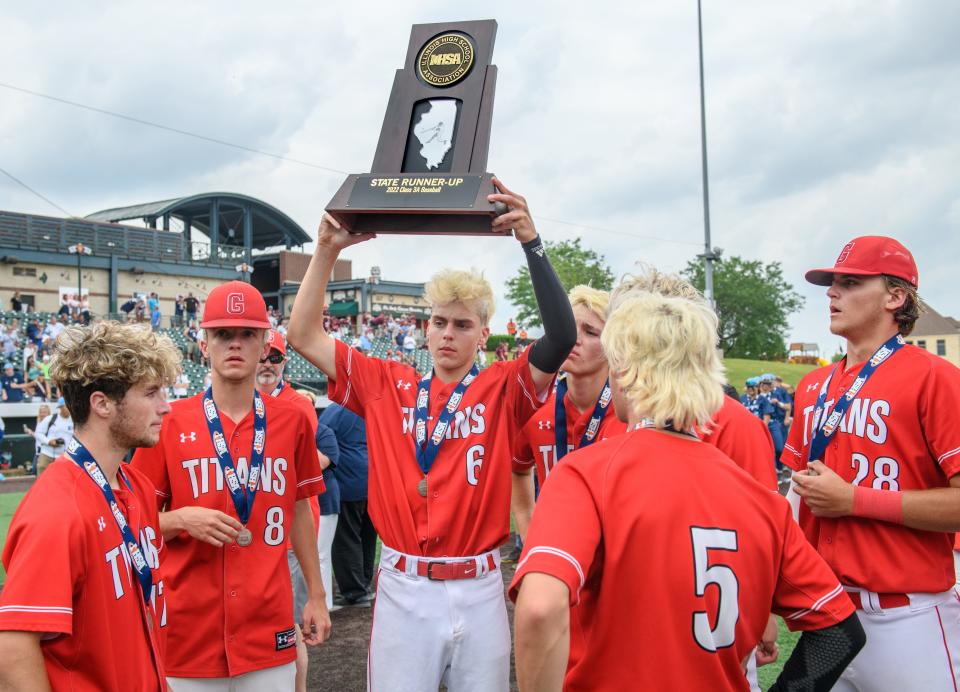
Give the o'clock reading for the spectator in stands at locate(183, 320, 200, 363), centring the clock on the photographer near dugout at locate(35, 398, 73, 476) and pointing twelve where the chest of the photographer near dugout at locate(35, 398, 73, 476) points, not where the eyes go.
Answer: the spectator in stands at locate(183, 320, 200, 363) is roughly at 8 o'clock from the photographer near dugout at locate(35, 398, 73, 476).

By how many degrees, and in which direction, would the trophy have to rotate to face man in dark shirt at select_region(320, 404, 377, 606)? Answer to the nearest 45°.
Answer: approximately 180°

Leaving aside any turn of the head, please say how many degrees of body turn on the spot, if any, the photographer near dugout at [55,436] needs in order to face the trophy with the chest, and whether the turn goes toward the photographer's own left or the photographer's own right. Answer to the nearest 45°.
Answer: approximately 45° to the photographer's own right

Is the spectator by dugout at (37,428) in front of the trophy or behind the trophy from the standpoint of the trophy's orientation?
behind

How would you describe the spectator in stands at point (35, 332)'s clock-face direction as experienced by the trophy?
The spectator in stands is roughly at 5 o'clock from the trophy.

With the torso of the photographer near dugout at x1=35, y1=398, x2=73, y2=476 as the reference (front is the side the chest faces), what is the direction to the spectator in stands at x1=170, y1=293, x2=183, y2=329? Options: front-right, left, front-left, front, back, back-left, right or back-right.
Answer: back-left

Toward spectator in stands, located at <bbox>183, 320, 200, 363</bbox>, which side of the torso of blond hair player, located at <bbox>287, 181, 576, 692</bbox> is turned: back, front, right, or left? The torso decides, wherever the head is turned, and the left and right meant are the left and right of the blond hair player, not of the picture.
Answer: back

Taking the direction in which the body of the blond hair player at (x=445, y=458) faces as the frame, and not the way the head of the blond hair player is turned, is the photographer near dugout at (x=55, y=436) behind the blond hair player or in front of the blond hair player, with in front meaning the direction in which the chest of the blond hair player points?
behind

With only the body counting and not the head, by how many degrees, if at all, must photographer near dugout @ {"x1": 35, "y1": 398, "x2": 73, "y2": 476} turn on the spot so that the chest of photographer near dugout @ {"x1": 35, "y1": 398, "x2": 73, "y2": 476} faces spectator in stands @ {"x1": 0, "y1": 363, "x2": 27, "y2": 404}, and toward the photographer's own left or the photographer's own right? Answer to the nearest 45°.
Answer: approximately 135° to the photographer's own left

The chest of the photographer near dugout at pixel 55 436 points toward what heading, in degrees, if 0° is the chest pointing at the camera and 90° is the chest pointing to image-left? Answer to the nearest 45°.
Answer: approximately 315°

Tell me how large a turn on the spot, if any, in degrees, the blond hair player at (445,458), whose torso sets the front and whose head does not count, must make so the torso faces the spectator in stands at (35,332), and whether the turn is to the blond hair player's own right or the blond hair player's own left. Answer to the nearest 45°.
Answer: approximately 135° to the blond hair player's own right

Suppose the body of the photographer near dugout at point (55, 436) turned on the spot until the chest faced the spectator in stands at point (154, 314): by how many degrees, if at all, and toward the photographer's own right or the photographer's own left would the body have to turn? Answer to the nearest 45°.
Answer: approximately 135° to the photographer's own left

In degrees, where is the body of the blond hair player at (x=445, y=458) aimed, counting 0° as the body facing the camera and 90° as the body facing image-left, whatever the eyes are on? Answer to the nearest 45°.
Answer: approximately 0°

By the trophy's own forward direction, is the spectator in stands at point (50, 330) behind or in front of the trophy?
behind
